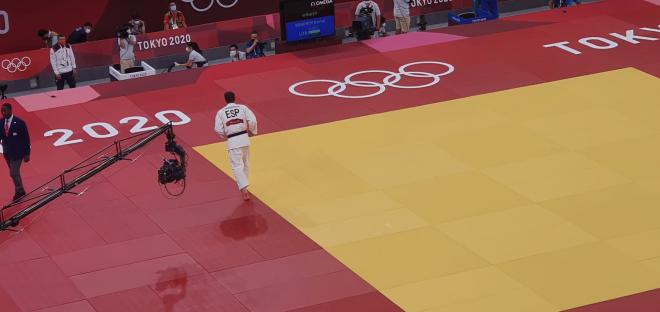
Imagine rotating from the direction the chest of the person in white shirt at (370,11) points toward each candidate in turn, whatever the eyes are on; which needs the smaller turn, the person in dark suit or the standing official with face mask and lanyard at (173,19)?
the person in dark suit

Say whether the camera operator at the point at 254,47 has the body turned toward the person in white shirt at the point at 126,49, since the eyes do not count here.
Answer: no

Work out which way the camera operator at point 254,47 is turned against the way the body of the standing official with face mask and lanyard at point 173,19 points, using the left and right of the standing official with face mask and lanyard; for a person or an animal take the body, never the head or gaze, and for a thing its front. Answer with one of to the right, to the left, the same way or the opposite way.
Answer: the same way

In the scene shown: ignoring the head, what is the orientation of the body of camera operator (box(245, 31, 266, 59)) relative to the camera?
toward the camera

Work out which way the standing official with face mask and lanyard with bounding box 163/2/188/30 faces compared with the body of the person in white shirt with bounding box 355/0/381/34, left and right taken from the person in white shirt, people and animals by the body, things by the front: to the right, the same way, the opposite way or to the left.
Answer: the same way

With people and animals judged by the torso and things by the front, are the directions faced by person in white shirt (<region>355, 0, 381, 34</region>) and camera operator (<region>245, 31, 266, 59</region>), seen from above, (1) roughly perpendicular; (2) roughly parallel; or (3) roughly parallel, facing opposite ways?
roughly parallel

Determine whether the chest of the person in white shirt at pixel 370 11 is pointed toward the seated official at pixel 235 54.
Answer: no

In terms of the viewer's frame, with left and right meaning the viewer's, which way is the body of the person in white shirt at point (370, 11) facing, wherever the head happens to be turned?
facing the viewer

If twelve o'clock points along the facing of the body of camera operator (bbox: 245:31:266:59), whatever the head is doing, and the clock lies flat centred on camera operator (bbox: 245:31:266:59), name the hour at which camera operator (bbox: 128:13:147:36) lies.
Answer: camera operator (bbox: 128:13:147:36) is roughly at 4 o'clock from camera operator (bbox: 245:31:266:59).

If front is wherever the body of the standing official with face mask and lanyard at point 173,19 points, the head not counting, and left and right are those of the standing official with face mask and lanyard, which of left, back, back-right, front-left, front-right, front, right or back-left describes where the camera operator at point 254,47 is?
front-left
